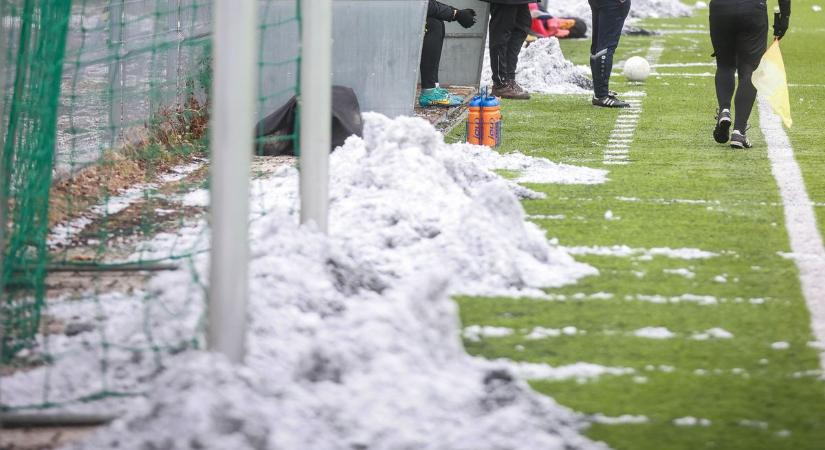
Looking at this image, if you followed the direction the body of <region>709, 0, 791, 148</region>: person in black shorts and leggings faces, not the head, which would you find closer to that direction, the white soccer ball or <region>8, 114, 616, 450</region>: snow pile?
the white soccer ball

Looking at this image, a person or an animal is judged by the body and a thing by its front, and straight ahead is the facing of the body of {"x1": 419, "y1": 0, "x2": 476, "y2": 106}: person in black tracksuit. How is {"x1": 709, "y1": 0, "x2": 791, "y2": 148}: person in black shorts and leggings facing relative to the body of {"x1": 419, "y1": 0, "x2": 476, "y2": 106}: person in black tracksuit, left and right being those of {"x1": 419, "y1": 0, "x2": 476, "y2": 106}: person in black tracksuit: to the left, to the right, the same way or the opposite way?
to the left

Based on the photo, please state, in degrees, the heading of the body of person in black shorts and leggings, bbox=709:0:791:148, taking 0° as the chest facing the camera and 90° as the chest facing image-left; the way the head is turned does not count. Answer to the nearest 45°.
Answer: approximately 180°

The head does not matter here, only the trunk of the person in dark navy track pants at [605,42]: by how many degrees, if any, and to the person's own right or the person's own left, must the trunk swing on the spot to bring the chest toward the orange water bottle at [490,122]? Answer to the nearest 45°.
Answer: approximately 90° to the person's own right

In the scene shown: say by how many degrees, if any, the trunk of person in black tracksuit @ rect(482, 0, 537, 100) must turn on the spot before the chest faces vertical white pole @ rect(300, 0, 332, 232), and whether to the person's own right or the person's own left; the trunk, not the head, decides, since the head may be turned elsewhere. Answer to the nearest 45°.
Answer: approximately 90° to the person's own right

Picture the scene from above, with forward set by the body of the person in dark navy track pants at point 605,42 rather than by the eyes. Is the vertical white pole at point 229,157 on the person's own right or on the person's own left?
on the person's own right

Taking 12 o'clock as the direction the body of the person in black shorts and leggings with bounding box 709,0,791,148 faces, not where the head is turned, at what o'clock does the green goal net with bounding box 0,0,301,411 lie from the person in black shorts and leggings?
The green goal net is roughly at 7 o'clock from the person in black shorts and leggings.

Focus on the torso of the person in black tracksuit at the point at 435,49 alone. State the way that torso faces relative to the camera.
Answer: to the viewer's right

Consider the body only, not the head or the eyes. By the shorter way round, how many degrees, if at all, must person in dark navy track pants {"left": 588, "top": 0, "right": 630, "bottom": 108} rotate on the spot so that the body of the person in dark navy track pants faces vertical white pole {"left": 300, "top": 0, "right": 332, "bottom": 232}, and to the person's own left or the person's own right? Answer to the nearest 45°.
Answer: approximately 90° to the person's own right

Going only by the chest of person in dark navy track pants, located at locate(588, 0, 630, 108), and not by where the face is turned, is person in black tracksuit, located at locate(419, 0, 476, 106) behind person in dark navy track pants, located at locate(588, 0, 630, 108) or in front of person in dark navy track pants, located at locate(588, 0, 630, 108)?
behind

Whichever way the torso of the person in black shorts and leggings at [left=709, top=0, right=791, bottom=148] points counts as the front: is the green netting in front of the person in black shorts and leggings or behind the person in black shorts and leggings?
behind

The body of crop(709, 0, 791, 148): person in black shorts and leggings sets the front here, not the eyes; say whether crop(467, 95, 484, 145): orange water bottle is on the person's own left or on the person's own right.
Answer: on the person's own left

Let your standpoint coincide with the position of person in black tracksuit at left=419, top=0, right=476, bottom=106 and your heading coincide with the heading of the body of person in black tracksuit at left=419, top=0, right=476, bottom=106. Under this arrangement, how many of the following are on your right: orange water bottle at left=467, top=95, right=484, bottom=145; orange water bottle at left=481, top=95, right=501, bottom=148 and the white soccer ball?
2
